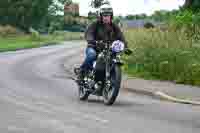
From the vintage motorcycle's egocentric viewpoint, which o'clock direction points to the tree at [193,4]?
The tree is roughly at 8 o'clock from the vintage motorcycle.

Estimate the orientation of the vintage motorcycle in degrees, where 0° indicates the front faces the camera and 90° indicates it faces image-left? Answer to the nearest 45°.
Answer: approximately 315°

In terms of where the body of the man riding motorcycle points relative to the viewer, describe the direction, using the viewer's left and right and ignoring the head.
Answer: facing the viewer and to the right of the viewer

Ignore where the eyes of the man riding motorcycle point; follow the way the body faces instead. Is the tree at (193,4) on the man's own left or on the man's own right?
on the man's own left
